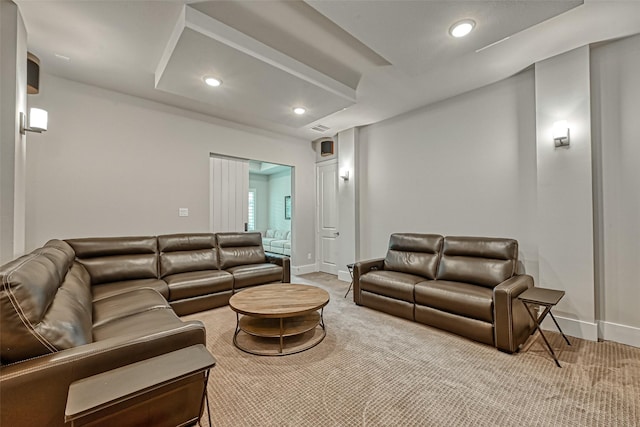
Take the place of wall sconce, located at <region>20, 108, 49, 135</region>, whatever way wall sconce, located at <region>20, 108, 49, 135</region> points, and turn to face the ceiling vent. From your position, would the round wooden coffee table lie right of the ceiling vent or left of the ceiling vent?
right

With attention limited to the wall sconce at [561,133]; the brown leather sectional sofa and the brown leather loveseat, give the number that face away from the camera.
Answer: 0

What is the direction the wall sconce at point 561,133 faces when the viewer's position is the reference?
facing the viewer and to the left of the viewer

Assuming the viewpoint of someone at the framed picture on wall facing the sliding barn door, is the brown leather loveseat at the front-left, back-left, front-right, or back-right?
front-left

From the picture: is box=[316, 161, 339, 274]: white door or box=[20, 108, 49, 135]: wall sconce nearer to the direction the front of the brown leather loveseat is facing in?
the wall sconce

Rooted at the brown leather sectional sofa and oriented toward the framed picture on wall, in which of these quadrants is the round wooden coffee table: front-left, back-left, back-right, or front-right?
front-right

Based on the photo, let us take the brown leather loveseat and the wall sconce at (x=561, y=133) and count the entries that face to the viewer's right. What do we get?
0

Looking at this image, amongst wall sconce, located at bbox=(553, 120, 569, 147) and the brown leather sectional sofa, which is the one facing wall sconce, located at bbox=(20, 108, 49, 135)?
wall sconce, located at bbox=(553, 120, 569, 147)

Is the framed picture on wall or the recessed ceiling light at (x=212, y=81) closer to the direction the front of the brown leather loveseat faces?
the recessed ceiling light

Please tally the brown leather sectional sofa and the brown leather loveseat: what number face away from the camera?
0

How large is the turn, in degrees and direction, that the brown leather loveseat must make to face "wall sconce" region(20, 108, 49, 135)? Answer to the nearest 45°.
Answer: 0° — it already faces it

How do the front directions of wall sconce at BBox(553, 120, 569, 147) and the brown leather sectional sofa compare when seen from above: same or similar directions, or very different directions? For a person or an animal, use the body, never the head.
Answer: very different directions

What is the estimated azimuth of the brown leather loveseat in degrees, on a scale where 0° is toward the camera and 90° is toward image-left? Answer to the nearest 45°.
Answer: approximately 45°

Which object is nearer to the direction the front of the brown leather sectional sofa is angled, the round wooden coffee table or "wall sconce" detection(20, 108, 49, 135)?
the round wooden coffee table

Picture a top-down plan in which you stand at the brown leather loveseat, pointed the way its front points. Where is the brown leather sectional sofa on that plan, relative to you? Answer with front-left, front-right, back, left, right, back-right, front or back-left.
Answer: front

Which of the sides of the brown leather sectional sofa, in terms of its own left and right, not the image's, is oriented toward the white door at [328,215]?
left
